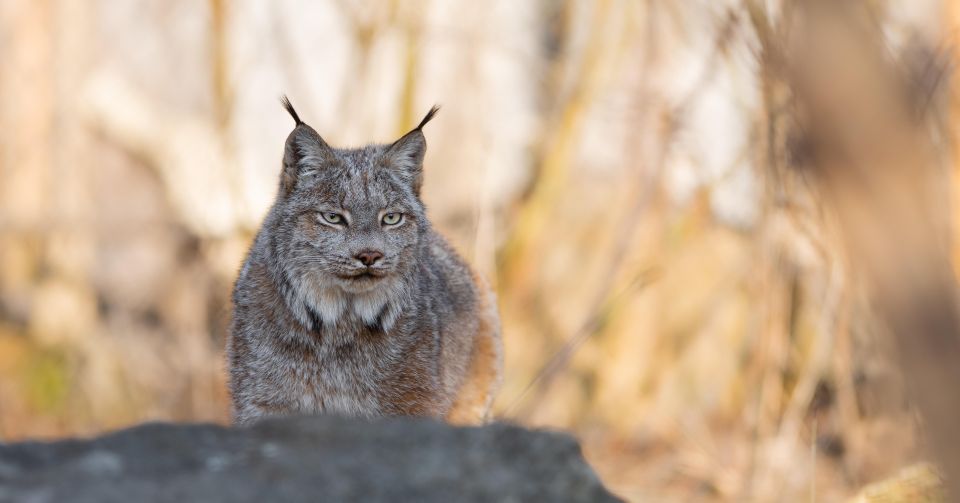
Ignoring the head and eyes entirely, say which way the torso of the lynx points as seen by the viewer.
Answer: toward the camera
